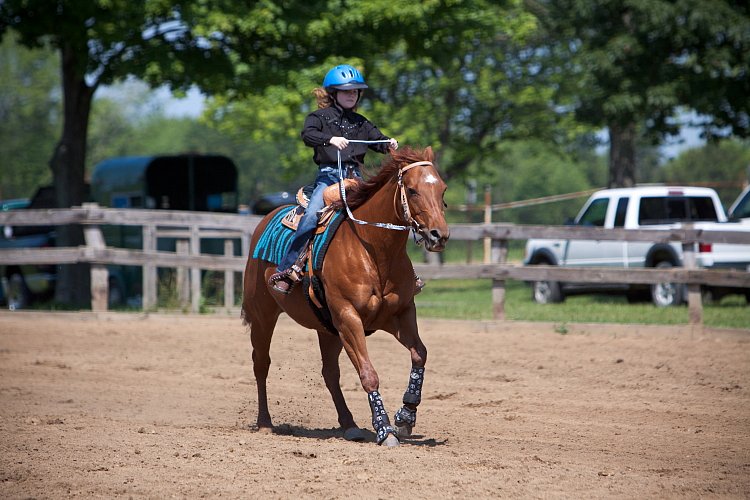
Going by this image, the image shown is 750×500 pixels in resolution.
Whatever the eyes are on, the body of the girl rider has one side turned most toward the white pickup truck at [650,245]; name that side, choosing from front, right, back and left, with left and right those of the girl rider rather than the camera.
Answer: left

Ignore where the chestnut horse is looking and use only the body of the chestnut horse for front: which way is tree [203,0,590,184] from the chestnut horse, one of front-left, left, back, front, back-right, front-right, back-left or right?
back-left

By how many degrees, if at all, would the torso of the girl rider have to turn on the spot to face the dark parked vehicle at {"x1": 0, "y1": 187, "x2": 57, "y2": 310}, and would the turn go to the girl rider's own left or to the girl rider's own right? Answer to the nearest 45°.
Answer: approximately 180°

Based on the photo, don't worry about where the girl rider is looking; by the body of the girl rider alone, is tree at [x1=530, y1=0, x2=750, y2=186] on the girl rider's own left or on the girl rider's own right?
on the girl rider's own left

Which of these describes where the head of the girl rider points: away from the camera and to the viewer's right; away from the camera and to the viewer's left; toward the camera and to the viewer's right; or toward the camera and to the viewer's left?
toward the camera and to the viewer's right

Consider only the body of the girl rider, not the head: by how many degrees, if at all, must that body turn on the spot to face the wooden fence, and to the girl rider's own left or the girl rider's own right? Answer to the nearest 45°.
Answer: approximately 135° to the girl rider's own left

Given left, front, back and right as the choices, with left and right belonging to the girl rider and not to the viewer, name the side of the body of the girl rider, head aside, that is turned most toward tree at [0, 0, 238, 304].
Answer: back

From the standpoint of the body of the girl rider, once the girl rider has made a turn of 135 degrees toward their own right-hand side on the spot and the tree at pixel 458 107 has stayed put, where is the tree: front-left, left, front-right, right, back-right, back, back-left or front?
right

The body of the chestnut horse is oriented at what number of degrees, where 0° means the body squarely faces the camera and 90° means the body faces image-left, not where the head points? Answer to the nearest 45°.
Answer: approximately 315°

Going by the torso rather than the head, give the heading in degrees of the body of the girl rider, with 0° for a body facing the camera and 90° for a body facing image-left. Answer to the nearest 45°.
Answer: approximately 315°

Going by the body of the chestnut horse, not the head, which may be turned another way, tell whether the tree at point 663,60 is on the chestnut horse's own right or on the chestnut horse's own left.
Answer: on the chestnut horse's own left
